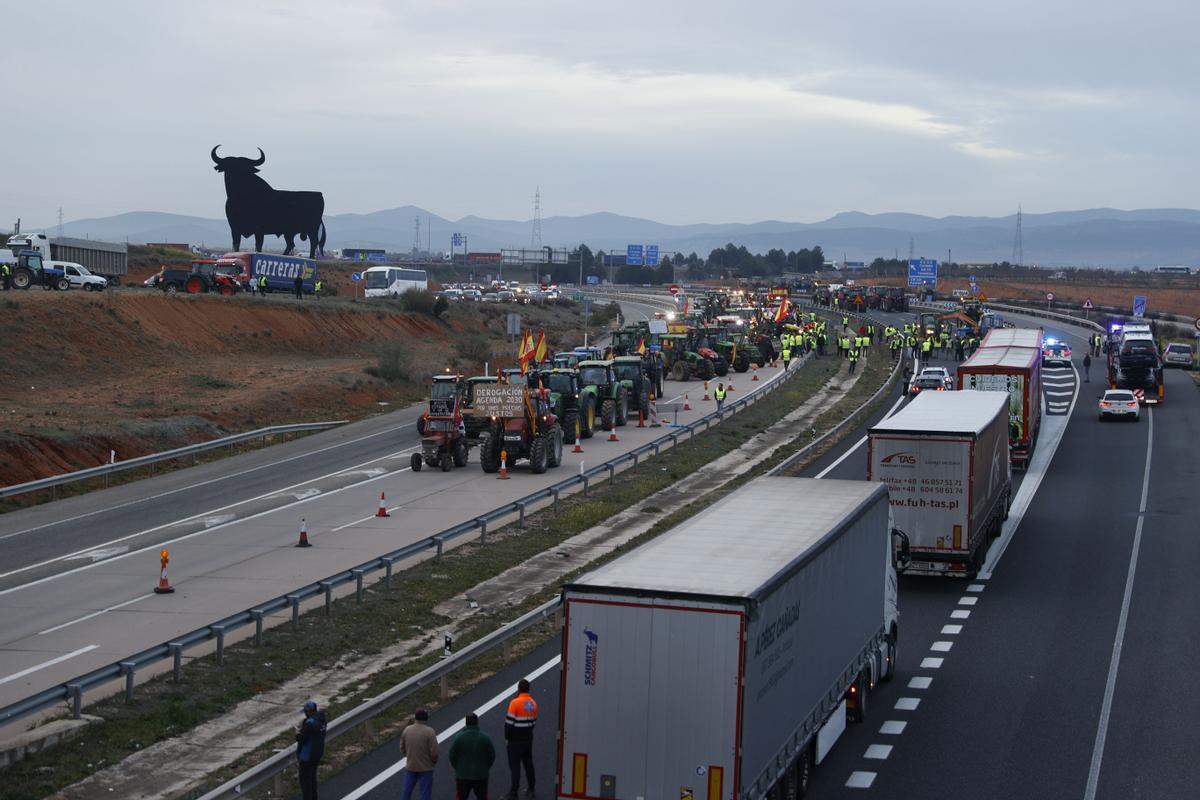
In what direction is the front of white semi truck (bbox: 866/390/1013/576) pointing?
away from the camera

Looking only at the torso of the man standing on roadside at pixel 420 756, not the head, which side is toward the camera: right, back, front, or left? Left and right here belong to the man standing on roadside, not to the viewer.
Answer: back

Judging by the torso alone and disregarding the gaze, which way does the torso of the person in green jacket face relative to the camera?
away from the camera

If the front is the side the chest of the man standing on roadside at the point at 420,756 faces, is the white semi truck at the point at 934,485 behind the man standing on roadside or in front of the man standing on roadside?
in front

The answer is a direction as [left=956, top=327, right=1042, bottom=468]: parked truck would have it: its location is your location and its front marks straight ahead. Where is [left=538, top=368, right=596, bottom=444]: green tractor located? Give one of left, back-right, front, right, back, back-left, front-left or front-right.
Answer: left

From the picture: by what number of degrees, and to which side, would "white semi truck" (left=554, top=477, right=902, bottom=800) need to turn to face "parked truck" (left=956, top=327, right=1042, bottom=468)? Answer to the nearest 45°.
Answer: approximately 45° to its left

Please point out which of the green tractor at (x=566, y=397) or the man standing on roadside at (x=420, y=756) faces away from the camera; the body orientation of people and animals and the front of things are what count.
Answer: the man standing on roadside

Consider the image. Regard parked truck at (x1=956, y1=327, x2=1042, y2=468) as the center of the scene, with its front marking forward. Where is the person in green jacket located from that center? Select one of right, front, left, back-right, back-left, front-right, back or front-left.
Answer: back

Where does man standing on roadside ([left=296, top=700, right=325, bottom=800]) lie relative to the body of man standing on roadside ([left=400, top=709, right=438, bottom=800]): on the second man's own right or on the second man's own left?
on the second man's own left

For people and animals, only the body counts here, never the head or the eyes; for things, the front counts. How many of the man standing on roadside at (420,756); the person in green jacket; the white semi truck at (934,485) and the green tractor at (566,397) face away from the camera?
3

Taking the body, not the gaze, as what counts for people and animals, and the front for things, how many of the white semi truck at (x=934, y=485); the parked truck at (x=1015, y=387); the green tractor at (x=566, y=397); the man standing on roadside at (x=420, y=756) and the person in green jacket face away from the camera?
4

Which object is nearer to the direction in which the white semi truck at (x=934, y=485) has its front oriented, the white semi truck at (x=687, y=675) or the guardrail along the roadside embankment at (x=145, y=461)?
the guardrail along the roadside embankment

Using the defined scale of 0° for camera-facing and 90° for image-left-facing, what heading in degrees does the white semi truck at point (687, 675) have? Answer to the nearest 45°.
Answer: approximately 225°

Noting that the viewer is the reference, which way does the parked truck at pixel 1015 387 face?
facing away from the viewer

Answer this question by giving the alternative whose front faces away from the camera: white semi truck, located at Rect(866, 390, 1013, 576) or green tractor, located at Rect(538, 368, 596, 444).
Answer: the white semi truck

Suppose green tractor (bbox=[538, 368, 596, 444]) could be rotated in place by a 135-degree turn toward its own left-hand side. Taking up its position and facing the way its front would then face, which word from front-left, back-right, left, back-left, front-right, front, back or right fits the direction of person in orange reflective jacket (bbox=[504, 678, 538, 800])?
right

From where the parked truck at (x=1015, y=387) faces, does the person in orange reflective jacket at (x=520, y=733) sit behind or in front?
behind

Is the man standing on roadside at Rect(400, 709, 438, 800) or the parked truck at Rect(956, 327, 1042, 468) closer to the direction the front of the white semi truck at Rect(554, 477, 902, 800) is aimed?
the parked truck
